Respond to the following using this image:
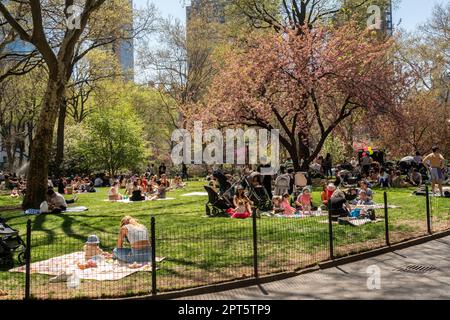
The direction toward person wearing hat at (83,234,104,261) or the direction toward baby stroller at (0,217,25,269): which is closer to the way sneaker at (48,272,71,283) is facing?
the baby stroller

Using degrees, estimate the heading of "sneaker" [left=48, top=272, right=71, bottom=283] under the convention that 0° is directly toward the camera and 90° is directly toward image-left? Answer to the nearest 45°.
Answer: approximately 90°

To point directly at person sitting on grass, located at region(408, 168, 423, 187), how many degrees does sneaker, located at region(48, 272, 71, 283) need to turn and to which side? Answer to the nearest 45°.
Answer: approximately 135° to its right

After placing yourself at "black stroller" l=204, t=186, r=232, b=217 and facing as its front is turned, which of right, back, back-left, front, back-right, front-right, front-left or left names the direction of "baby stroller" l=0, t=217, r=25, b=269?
back-right

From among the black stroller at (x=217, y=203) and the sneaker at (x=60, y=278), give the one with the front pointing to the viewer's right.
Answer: the black stroller

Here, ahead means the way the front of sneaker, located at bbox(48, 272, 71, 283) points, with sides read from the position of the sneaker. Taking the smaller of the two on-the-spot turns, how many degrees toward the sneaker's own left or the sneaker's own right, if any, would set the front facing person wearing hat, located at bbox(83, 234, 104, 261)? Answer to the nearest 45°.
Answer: approximately 135° to the sneaker's own right

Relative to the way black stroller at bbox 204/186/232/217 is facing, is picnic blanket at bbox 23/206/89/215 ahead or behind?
behind
